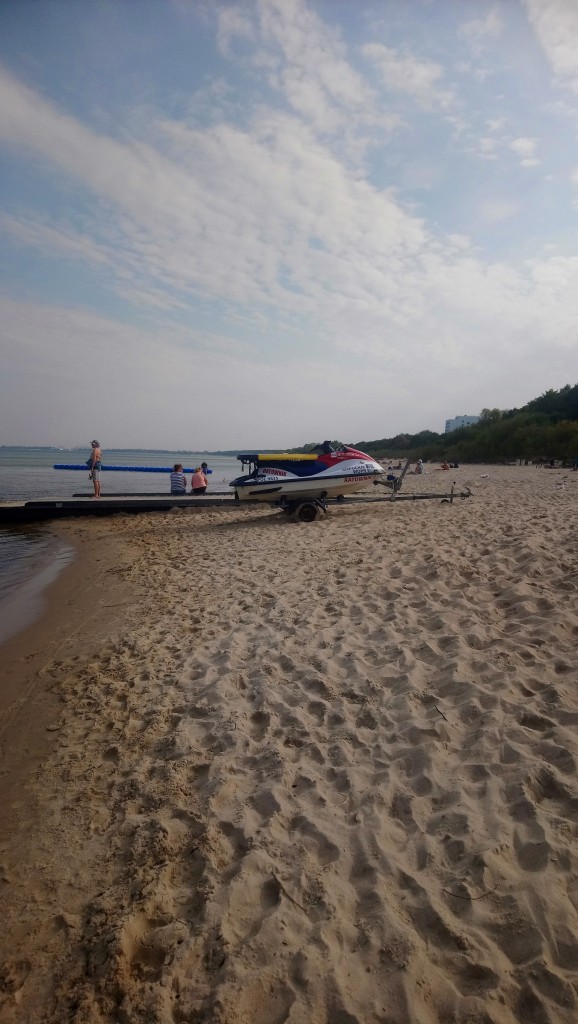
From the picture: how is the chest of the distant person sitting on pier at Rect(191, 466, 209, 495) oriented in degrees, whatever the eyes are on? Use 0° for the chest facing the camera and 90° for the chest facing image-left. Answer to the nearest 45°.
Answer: approximately 180°

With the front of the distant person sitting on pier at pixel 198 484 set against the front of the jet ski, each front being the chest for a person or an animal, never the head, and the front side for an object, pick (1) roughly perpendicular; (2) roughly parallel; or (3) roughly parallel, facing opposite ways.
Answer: roughly perpendicular

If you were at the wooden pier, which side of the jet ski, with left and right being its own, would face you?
back

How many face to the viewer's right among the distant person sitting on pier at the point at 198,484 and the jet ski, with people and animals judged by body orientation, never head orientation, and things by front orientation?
1

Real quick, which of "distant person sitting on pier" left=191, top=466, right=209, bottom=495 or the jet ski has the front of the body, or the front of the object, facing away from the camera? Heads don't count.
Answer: the distant person sitting on pier

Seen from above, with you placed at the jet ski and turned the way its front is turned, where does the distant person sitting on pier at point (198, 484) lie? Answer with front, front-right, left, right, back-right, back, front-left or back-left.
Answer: back-left

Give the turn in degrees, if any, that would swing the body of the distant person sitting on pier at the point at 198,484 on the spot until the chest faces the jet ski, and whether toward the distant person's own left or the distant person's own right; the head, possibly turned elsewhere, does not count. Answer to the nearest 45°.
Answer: approximately 135° to the distant person's own right

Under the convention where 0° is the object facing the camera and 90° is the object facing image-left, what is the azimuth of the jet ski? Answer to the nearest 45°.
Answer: approximately 270°
